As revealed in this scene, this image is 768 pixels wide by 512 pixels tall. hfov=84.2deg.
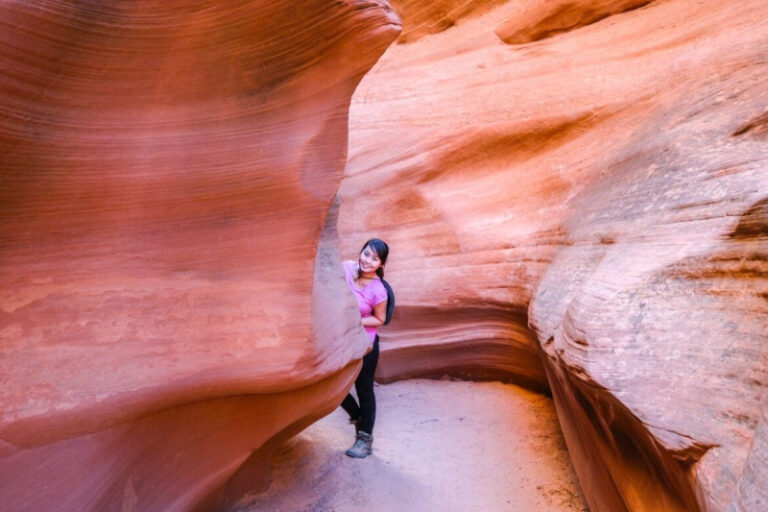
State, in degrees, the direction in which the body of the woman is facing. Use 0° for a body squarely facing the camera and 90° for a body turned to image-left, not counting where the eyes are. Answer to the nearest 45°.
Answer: approximately 45°
